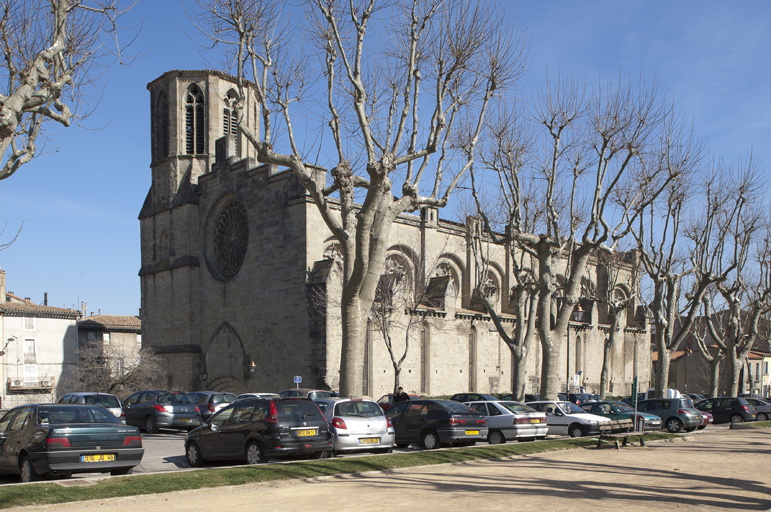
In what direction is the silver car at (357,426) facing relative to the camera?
away from the camera

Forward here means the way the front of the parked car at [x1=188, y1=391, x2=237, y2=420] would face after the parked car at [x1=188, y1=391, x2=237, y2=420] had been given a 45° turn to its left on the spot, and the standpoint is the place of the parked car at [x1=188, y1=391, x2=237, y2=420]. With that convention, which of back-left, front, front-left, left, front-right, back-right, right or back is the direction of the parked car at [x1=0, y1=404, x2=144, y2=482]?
left

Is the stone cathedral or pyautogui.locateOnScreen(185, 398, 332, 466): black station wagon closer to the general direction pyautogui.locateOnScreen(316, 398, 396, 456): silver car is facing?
the stone cathedral

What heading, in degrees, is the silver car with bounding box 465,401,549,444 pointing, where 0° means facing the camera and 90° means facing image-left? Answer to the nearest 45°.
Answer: approximately 135°

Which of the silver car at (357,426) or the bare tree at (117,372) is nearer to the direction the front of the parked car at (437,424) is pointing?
the bare tree

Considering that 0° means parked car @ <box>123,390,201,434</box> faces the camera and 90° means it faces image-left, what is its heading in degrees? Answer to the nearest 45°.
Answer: approximately 135°

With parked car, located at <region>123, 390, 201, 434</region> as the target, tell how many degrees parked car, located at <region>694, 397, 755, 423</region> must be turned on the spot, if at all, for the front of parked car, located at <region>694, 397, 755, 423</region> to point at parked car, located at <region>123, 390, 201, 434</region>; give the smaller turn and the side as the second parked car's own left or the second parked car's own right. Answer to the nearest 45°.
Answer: approximately 90° to the second parked car's own left
